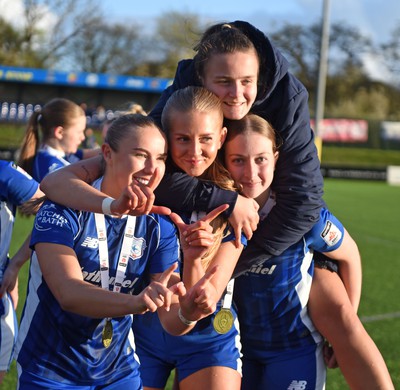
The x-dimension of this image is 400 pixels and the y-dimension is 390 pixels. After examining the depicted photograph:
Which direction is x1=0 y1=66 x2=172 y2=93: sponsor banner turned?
toward the camera

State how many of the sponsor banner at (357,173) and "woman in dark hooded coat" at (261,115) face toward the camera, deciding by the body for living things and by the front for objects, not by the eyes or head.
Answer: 2

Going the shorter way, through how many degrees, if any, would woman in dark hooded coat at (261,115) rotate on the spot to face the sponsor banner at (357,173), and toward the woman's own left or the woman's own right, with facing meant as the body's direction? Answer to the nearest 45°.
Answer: approximately 180°

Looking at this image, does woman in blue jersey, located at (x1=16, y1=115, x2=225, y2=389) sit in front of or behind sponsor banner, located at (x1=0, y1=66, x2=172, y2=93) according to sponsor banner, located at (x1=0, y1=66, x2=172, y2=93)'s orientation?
in front

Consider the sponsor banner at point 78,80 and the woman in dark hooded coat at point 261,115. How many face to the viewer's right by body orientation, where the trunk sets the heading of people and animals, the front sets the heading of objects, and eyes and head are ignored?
0

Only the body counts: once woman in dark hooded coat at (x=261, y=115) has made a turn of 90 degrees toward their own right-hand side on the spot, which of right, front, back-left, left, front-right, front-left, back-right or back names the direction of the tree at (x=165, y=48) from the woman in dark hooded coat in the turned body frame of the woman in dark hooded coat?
right

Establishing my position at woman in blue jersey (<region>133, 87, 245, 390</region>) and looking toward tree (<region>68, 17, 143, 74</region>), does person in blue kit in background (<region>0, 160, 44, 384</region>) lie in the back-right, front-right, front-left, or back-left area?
front-left

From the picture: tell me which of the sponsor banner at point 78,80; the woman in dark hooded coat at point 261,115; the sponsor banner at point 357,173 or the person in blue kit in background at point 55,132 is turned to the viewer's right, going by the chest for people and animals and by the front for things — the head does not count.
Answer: the person in blue kit in background

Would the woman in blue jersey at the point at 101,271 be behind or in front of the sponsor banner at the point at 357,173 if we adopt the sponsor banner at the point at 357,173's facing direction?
in front

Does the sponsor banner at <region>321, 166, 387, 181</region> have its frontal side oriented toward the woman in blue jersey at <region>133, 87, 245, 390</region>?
yes

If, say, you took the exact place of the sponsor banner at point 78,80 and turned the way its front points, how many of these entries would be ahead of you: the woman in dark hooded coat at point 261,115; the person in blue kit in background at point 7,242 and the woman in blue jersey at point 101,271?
3

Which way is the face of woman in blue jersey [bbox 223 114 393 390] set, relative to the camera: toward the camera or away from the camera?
toward the camera

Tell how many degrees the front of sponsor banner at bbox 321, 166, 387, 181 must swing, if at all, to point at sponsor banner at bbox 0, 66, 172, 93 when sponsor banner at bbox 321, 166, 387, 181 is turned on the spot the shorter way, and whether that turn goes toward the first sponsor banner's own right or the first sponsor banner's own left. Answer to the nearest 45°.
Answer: approximately 90° to the first sponsor banner's own right

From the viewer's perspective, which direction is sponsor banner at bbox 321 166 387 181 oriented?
toward the camera

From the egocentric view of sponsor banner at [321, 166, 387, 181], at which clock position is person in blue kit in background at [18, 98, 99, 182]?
The person in blue kit in background is roughly at 12 o'clock from the sponsor banner.

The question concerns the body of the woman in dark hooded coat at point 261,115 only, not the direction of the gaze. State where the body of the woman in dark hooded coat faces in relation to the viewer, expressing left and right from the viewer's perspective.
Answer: facing the viewer

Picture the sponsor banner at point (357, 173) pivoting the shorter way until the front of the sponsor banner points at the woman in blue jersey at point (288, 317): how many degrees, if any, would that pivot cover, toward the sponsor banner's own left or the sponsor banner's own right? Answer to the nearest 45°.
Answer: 0° — it already faces them

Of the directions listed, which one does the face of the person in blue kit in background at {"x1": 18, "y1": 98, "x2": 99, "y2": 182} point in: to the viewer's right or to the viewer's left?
to the viewer's right

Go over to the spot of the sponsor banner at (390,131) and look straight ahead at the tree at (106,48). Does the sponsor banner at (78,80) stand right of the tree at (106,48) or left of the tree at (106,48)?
left

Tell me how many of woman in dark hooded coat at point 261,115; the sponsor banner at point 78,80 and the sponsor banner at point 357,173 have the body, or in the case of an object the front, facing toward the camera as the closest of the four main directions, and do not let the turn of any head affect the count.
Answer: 3
